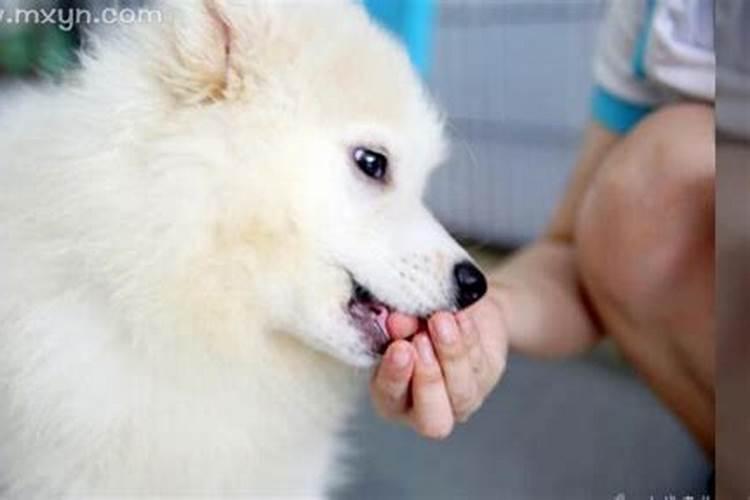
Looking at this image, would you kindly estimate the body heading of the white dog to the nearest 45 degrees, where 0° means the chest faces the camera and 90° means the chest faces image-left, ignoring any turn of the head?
approximately 270°
